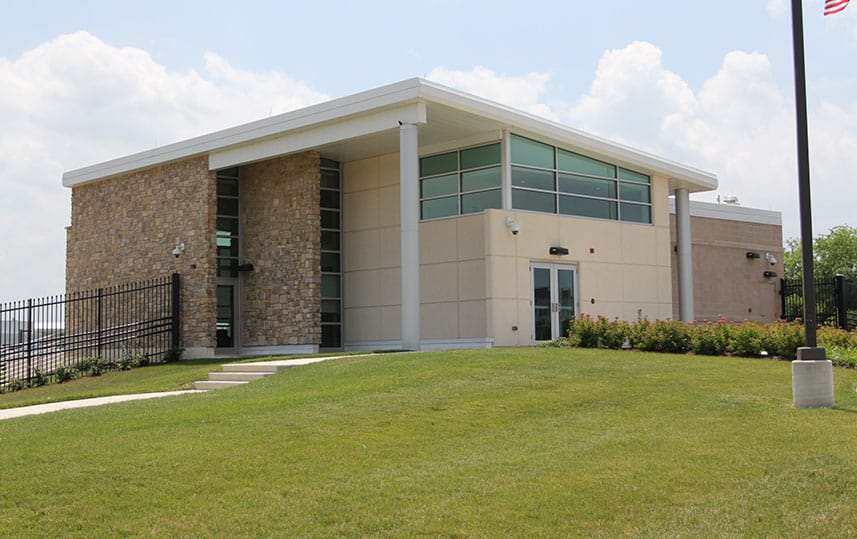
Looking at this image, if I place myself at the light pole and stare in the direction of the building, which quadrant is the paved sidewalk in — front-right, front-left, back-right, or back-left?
front-left

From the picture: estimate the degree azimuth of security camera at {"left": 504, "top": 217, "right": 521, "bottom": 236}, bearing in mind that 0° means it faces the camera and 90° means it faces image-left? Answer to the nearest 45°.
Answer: approximately 315°

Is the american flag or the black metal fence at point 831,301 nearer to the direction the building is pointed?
the american flag

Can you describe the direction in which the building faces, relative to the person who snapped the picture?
facing the viewer and to the right of the viewer

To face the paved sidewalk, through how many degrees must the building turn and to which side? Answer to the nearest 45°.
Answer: approximately 90° to its right

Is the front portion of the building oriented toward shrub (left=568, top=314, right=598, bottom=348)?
yes

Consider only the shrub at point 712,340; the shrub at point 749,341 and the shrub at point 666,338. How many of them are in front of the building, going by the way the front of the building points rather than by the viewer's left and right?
3

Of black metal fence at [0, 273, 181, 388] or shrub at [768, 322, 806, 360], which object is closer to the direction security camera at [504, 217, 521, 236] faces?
the shrub

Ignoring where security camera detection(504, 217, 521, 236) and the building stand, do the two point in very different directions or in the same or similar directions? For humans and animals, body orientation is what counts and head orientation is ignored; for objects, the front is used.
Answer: same or similar directions
